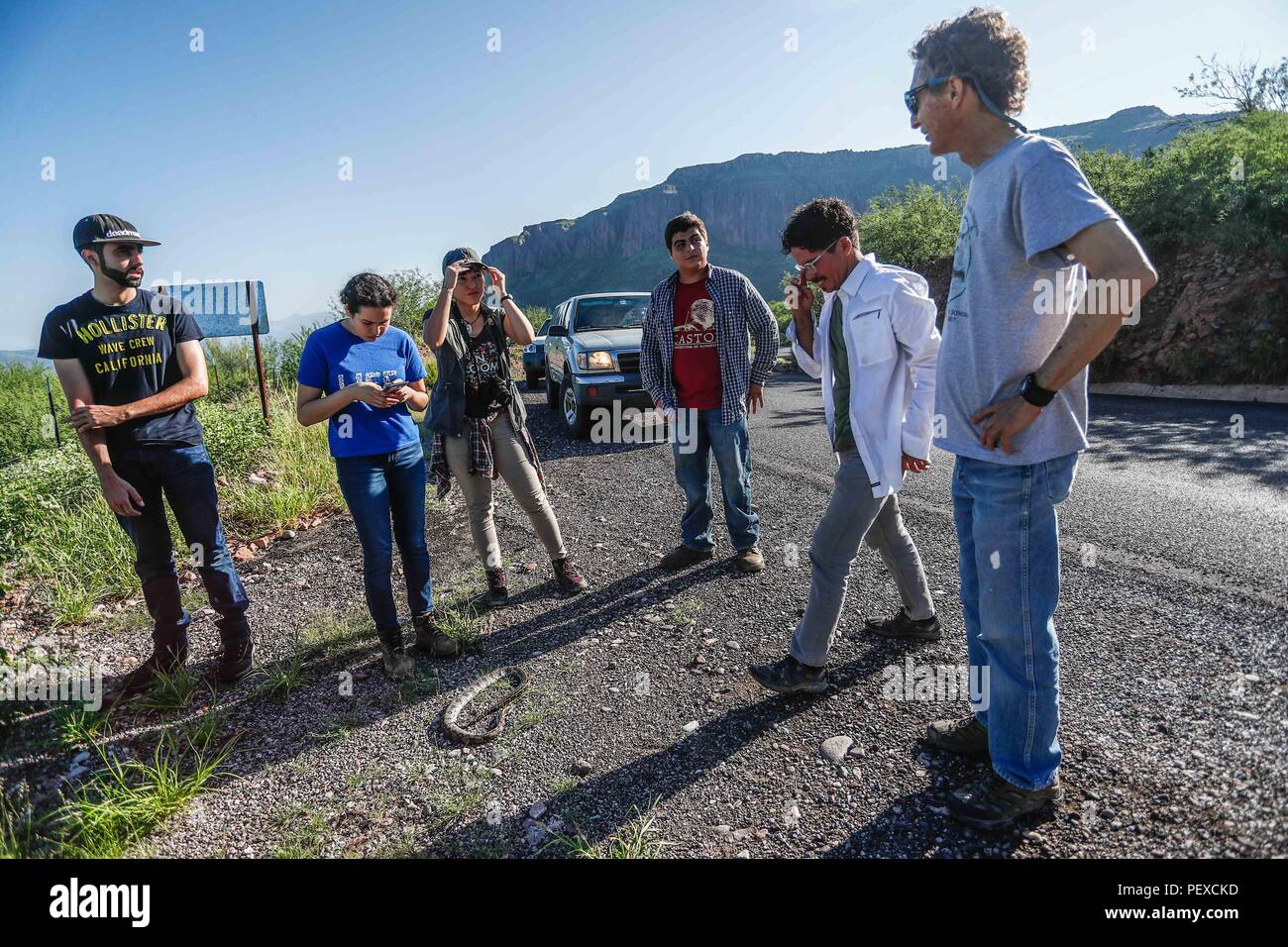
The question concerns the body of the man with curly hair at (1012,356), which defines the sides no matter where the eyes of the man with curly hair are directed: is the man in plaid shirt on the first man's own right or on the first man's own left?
on the first man's own right

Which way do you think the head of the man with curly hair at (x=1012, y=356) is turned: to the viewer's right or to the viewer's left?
to the viewer's left

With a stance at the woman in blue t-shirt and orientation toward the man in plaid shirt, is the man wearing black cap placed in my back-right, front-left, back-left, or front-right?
back-left

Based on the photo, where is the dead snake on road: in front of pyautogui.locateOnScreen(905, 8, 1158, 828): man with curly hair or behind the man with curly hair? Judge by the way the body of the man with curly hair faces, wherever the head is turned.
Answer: in front

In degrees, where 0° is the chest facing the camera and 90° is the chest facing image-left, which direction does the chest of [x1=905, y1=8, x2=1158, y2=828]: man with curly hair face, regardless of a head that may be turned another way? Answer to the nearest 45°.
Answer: approximately 90°

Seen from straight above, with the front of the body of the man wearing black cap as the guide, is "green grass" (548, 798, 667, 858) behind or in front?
in front

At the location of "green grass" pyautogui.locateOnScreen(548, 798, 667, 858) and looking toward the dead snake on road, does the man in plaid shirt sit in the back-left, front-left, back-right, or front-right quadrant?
front-right

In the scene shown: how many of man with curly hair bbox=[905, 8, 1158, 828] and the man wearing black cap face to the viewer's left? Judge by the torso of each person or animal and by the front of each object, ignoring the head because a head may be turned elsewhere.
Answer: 1

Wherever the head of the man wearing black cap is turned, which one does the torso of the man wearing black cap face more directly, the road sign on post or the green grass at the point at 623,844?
the green grass

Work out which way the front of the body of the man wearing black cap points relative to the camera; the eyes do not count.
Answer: toward the camera
